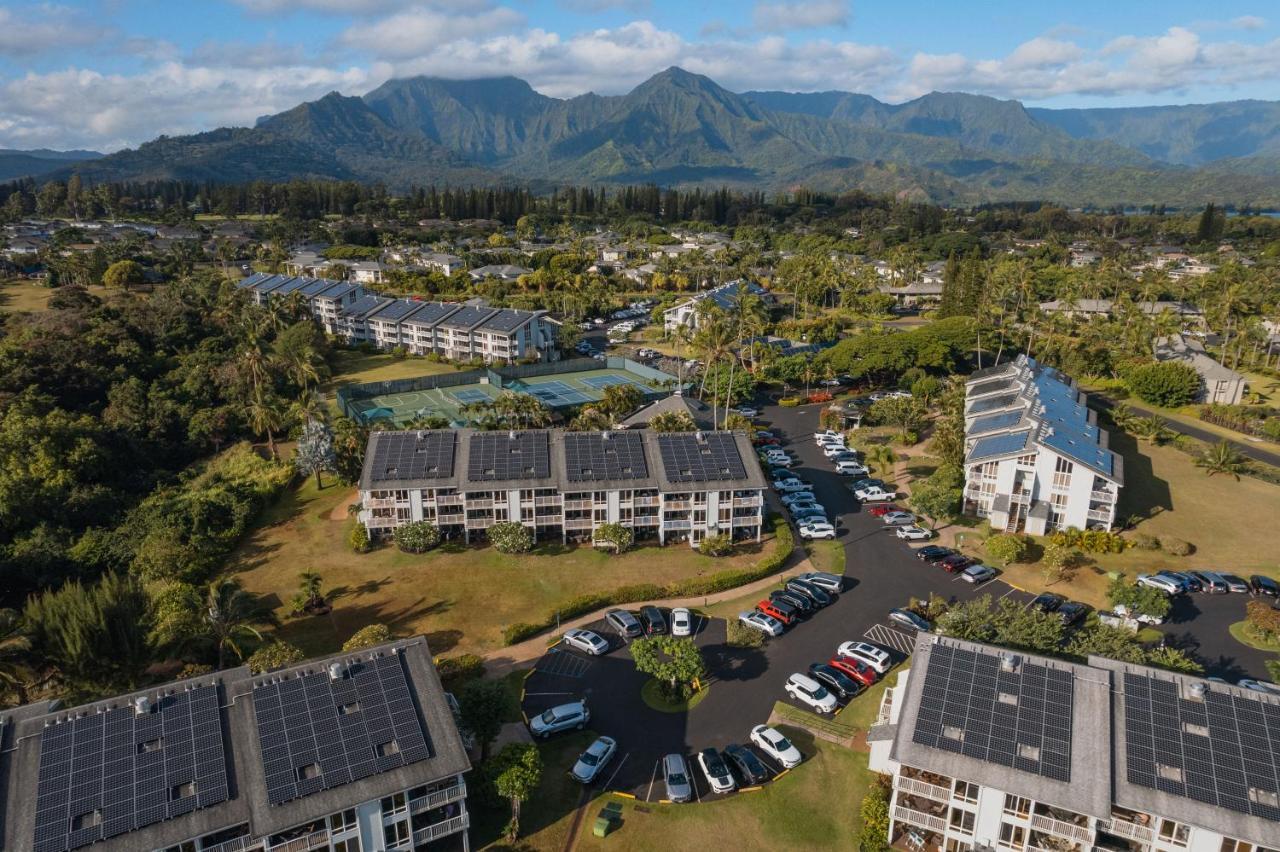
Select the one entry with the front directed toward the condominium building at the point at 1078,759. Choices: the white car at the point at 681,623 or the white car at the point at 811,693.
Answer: the white car at the point at 811,693

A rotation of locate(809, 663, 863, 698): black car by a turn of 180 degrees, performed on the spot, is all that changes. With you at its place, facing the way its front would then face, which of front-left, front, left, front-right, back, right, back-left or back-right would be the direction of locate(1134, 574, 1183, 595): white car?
right

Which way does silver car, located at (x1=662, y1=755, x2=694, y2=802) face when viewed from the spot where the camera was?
facing the viewer

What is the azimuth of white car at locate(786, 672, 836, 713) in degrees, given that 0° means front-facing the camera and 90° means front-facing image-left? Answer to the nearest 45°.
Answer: approximately 315°

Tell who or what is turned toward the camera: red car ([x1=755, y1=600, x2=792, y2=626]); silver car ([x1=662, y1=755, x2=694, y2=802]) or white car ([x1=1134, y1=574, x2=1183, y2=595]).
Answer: the silver car

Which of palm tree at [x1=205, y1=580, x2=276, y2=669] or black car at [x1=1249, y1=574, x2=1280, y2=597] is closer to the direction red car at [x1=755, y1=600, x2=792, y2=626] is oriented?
the palm tree

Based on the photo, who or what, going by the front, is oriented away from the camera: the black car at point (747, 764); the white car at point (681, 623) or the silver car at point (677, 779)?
the white car

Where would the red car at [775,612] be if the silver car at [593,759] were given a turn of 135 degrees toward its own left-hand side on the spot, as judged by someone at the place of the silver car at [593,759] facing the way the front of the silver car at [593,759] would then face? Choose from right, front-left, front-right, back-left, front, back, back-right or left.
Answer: front-left

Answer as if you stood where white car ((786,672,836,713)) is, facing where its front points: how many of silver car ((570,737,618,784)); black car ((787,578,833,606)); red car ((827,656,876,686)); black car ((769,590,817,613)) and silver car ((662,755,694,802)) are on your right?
2

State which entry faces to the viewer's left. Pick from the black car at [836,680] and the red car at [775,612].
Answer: the red car

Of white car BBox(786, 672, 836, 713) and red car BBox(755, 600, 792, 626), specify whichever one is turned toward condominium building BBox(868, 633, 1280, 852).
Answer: the white car

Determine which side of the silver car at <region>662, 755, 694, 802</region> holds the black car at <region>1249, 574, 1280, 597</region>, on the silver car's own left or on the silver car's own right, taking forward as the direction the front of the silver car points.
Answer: on the silver car's own left

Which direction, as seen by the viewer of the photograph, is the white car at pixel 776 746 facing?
facing the viewer and to the right of the viewer

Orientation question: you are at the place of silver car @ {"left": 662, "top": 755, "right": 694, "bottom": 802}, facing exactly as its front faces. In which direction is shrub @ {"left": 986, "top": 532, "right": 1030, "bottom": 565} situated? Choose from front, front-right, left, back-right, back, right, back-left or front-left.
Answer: back-left
